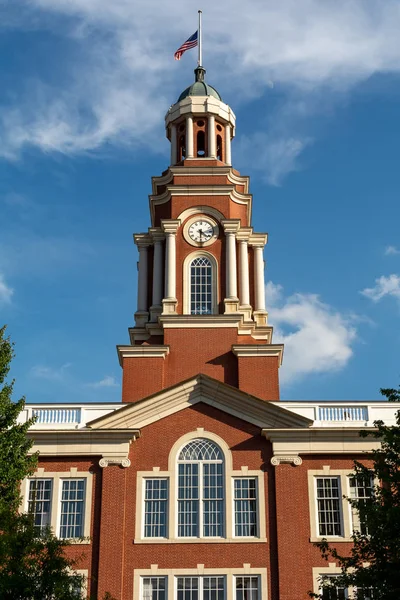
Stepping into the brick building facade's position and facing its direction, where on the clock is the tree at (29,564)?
The tree is roughly at 1 o'clock from the brick building facade.

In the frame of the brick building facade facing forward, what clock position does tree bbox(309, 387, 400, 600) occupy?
The tree is roughly at 11 o'clock from the brick building facade.

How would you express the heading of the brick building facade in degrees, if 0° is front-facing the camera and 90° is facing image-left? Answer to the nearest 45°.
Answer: approximately 0°
